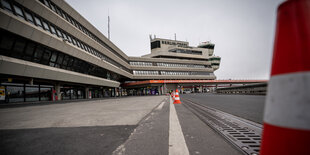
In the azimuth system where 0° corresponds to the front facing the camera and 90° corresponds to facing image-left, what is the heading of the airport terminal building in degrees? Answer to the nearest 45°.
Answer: approximately 315°
